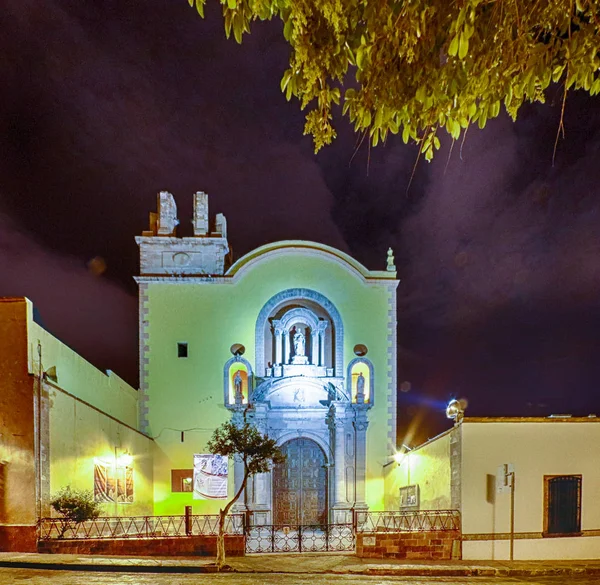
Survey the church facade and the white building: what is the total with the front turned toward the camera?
2

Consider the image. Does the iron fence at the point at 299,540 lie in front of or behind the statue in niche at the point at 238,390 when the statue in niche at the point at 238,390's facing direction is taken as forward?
in front

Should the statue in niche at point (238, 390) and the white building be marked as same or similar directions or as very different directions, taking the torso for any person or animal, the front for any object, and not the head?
same or similar directions

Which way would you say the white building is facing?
toward the camera

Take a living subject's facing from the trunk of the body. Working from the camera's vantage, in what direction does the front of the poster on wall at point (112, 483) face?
facing the viewer and to the right of the viewer

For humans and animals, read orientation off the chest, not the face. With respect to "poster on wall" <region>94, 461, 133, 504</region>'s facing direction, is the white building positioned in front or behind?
in front

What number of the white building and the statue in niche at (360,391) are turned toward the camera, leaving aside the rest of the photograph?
2

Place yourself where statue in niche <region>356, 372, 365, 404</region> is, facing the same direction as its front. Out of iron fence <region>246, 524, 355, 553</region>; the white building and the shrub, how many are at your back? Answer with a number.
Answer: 0

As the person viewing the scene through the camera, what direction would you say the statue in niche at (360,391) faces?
facing the viewer

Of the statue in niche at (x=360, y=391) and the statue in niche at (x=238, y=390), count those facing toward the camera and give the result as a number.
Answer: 2
